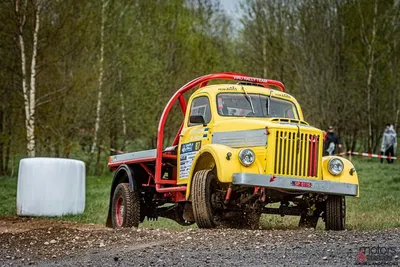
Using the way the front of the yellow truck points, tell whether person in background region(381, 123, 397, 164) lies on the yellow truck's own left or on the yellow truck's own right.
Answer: on the yellow truck's own left

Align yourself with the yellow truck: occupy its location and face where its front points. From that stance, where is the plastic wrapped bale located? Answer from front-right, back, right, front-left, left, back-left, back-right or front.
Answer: back

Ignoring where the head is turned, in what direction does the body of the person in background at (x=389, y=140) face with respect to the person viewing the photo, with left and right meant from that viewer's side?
facing the viewer

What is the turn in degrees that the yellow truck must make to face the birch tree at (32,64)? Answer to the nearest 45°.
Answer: approximately 180°

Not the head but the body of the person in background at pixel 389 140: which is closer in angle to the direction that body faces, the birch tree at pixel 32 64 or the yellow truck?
the yellow truck

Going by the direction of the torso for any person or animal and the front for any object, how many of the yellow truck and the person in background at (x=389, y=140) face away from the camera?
0

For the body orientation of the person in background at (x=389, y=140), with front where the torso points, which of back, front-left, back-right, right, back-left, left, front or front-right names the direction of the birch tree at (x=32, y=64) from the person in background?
front-right

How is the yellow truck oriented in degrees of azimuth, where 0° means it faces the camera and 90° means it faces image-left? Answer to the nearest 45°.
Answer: approximately 315°

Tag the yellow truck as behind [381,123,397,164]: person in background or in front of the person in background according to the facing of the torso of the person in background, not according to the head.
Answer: in front
